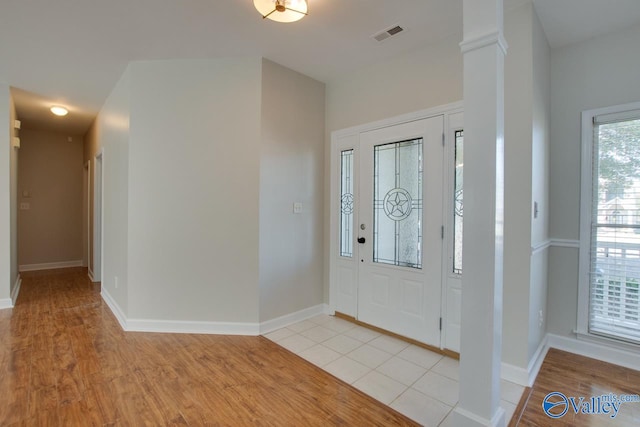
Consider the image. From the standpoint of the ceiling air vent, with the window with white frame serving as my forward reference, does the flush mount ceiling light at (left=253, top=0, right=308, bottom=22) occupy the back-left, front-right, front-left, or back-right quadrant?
back-right

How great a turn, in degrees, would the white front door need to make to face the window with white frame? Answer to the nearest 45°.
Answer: approximately 135° to its left

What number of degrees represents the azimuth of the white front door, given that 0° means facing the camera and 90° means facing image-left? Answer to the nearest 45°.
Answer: approximately 45°

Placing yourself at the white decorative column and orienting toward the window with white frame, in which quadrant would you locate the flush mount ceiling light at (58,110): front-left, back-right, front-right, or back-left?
back-left

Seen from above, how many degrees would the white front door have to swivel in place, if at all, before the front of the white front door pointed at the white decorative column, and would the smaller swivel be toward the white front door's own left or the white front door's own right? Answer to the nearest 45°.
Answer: approximately 45° to the white front door's own left
